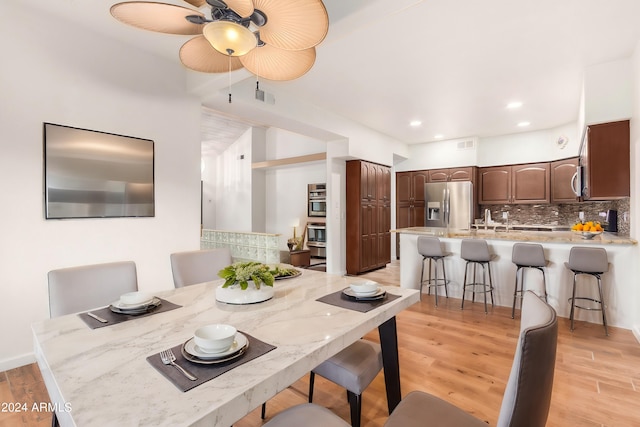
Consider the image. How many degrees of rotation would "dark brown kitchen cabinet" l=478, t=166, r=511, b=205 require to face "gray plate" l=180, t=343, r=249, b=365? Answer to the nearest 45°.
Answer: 0° — it already faces it

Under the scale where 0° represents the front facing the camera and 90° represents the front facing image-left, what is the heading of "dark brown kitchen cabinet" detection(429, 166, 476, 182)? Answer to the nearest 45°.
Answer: approximately 0°
